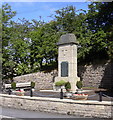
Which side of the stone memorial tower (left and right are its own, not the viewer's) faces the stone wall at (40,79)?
right

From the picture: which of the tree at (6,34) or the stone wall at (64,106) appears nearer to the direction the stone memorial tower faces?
the stone wall

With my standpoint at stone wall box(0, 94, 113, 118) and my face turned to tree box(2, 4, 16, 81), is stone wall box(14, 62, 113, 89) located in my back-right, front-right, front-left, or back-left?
front-right

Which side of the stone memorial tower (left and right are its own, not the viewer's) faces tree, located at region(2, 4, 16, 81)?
right

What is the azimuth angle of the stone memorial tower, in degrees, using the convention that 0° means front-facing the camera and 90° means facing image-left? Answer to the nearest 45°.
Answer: approximately 45°
